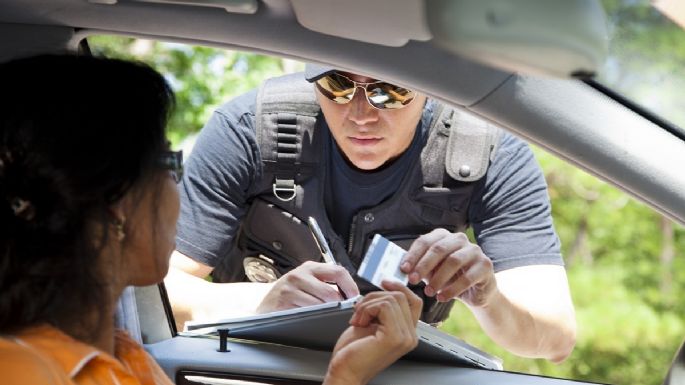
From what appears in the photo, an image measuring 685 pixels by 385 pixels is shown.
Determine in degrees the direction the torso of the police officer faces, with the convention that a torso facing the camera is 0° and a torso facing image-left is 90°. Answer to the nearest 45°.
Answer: approximately 0°
